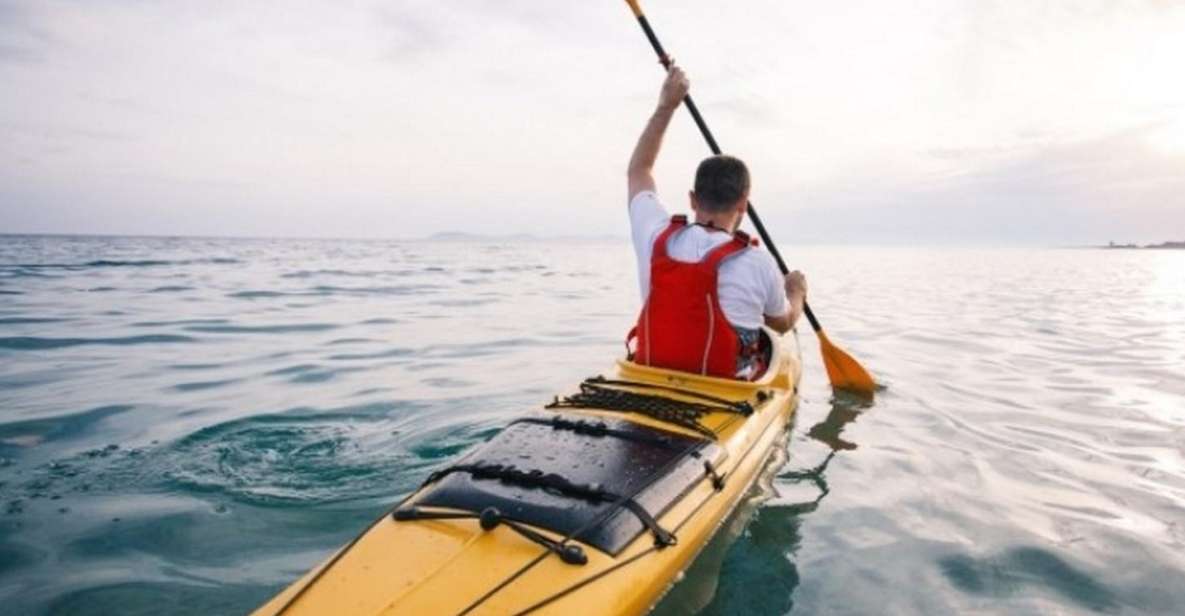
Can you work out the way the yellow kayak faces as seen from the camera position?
facing away from the viewer and to the right of the viewer
